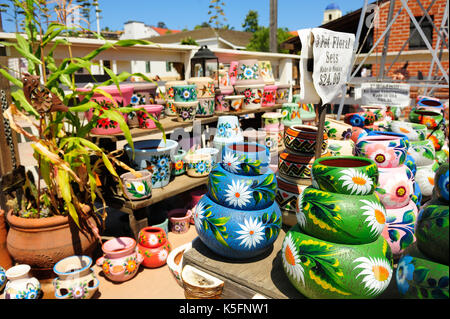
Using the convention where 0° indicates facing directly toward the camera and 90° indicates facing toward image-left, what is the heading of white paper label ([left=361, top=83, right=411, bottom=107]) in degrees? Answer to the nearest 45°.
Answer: approximately 0°

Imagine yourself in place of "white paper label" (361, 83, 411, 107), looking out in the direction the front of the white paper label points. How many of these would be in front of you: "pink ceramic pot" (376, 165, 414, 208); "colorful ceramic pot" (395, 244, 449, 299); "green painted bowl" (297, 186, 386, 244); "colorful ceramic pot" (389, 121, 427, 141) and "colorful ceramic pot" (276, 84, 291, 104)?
4

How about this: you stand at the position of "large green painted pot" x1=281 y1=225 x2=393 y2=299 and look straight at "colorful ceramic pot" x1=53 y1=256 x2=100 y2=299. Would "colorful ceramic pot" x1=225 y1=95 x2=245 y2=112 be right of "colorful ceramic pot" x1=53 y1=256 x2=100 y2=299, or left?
right

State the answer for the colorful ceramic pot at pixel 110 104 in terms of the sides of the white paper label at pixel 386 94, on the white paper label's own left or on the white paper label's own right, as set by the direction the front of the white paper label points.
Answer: on the white paper label's own right

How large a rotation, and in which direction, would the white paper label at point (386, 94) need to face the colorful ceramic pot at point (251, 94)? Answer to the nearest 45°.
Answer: approximately 90° to its right

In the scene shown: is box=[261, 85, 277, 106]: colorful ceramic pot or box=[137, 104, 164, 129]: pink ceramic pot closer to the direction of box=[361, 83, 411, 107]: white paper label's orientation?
the pink ceramic pot

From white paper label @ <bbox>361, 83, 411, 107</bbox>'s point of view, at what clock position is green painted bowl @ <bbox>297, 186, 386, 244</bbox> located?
The green painted bowl is roughly at 12 o'clock from the white paper label.

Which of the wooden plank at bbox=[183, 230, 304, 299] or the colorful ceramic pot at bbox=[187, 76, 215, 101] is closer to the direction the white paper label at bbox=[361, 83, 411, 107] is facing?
the wooden plank

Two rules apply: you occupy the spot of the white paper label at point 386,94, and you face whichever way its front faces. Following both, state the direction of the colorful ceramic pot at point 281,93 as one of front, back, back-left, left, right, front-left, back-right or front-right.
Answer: back-right

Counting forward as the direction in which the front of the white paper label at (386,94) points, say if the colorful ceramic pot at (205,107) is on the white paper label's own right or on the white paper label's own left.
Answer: on the white paper label's own right

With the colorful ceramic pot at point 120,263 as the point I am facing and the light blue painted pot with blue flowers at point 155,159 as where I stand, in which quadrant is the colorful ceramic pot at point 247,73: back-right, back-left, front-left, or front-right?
back-left

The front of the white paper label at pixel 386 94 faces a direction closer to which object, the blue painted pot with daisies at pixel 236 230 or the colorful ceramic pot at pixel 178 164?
the blue painted pot with daisies
